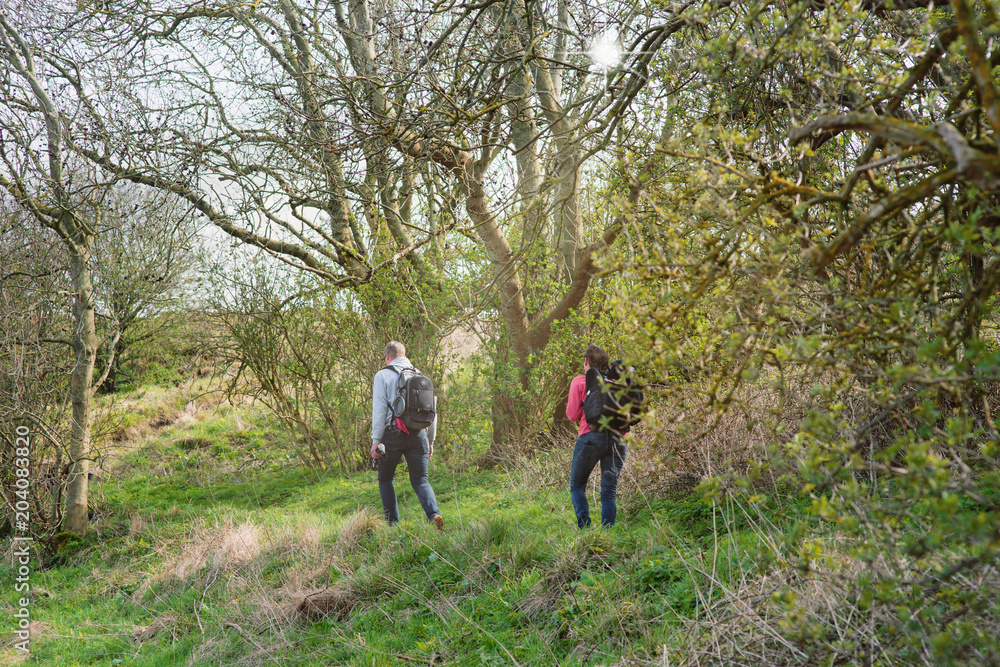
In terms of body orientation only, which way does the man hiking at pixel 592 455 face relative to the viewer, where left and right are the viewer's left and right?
facing away from the viewer and to the left of the viewer

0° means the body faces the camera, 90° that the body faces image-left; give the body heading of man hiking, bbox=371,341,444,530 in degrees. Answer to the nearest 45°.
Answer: approximately 135°

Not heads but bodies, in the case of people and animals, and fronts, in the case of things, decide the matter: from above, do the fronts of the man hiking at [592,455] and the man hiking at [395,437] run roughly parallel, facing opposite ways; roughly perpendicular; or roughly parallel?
roughly parallel

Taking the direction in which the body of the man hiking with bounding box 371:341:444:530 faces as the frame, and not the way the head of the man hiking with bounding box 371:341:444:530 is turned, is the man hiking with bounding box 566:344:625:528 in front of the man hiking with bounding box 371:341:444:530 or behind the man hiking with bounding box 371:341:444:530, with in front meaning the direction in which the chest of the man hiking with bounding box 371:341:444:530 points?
behind

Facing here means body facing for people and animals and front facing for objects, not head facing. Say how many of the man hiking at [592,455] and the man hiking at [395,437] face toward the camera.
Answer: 0
